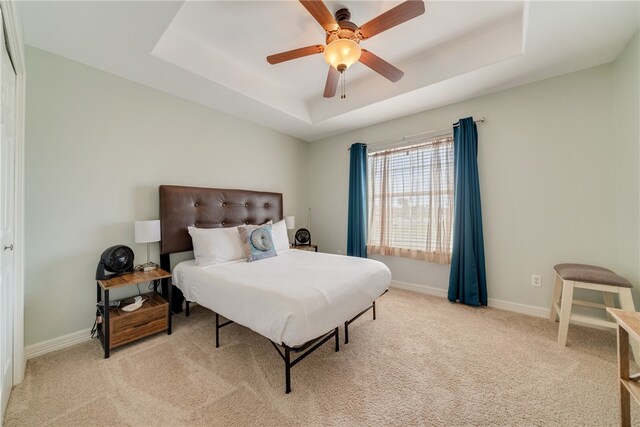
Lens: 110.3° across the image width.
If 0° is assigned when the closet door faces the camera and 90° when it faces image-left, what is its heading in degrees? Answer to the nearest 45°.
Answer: approximately 270°

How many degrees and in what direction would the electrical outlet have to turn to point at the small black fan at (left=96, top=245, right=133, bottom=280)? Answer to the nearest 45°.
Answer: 0° — it already faces it

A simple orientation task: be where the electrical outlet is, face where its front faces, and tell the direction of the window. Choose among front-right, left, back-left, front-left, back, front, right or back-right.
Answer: front-right

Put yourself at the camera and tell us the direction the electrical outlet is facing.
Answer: facing the viewer and to the left of the viewer

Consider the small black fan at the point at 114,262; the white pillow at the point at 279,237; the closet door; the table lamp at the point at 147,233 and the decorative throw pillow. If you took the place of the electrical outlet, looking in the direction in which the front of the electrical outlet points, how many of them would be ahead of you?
5

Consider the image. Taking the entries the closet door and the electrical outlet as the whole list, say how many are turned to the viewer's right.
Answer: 1

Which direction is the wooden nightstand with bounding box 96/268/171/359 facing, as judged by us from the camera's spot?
facing the viewer and to the right of the viewer

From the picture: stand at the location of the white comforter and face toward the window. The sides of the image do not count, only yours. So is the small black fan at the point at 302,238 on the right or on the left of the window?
left

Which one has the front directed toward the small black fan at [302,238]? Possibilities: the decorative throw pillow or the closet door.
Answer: the closet door

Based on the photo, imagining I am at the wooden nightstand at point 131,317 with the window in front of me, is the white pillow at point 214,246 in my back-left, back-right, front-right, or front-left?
front-left

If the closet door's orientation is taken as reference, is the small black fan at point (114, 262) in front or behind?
in front

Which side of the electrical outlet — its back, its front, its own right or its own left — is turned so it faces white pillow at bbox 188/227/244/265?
front

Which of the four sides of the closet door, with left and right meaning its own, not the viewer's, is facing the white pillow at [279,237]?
front

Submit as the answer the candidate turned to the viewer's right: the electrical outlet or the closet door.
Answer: the closet door

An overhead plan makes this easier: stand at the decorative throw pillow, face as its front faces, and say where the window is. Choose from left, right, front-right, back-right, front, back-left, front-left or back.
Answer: front-left

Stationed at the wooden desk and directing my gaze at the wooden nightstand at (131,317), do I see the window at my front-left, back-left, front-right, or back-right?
front-right

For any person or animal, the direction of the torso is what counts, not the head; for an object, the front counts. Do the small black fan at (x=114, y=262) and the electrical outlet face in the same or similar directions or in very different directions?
very different directions

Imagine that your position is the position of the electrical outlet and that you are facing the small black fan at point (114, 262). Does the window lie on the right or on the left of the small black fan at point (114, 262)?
right
